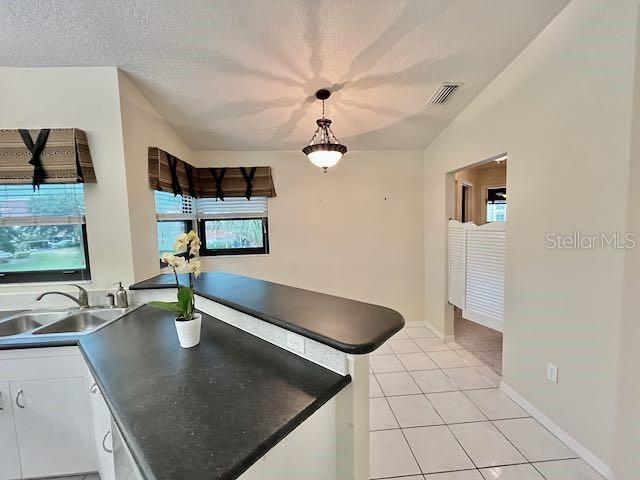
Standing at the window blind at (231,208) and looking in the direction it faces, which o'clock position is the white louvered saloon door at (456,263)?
The white louvered saloon door is roughly at 10 o'clock from the window blind.

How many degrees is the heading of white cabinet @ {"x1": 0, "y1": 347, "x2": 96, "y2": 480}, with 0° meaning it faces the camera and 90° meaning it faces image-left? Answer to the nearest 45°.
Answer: approximately 0°

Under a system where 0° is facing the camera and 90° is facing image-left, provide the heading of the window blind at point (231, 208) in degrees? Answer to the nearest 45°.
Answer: approximately 0°

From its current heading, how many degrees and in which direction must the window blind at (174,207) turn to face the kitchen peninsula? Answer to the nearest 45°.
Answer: approximately 45° to its right

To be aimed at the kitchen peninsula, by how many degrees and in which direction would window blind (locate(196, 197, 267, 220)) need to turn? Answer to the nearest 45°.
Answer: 0° — it already faces it
